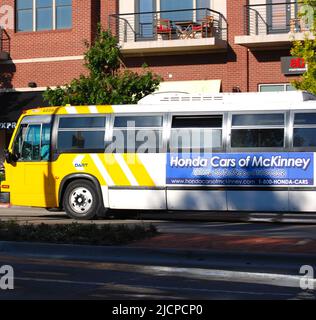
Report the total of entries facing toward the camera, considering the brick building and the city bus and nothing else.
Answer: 1

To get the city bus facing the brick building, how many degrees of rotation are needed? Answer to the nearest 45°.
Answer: approximately 90° to its right

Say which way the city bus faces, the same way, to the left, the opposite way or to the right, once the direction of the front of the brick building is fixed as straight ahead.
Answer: to the right

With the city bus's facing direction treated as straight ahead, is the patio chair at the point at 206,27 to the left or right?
on its right

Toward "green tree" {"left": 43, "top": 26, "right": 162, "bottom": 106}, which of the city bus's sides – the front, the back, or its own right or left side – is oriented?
right

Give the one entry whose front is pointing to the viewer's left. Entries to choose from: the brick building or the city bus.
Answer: the city bus

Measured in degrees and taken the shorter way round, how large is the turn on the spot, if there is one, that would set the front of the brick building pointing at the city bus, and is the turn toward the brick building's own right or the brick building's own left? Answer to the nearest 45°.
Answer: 0° — it already faces it

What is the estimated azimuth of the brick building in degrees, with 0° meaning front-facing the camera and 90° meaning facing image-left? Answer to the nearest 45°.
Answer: approximately 0°

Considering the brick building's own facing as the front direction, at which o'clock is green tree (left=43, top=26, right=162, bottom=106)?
The green tree is roughly at 1 o'clock from the brick building.

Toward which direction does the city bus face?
to the viewer's left
